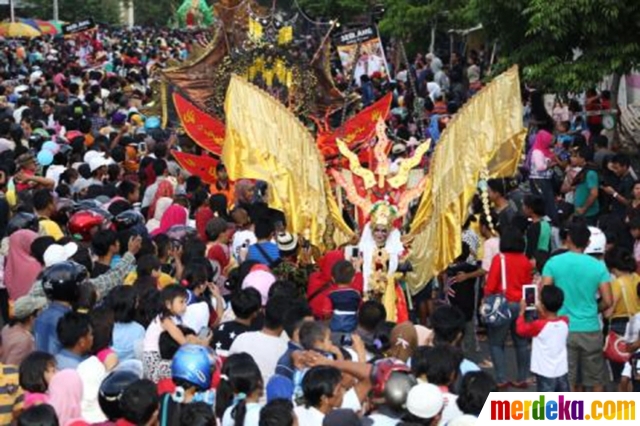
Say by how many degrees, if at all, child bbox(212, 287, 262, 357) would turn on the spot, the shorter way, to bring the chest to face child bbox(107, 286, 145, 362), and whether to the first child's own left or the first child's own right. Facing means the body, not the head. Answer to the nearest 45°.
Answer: approximately 135° to the first child's own left

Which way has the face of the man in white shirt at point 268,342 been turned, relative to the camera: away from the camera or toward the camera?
away from the camera

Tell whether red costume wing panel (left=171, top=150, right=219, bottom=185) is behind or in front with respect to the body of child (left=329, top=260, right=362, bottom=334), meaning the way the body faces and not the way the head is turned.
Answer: in front

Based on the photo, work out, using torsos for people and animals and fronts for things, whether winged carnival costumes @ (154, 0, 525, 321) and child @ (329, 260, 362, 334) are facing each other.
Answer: yes

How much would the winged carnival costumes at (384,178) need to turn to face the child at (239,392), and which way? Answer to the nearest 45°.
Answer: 0° — it already faces them

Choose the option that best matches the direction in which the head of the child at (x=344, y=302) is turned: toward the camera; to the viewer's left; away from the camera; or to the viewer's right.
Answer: away from the camera

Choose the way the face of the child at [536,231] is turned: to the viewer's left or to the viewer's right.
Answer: to the viewer's left

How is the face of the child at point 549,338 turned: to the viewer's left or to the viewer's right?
to the viewer's left

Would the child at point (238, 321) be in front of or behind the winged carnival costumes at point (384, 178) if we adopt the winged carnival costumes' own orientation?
in front

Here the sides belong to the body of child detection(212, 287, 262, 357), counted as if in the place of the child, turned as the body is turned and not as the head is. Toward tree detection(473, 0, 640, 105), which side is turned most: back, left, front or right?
front

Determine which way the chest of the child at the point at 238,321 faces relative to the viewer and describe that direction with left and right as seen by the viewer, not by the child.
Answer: facing away from the viewer and to the right of the viewer

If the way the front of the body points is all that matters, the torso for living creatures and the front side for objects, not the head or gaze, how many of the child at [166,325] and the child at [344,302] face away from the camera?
1

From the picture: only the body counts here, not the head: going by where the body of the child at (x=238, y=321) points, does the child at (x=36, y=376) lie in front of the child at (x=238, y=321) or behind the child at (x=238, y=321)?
behind

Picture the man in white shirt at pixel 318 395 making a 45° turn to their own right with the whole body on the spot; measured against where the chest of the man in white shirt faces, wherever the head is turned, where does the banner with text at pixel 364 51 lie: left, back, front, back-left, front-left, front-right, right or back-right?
left

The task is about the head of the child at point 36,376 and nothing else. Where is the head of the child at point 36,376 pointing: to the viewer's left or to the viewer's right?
to the viewer's right

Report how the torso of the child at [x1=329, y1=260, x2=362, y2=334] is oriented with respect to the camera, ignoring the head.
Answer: away from the camera
